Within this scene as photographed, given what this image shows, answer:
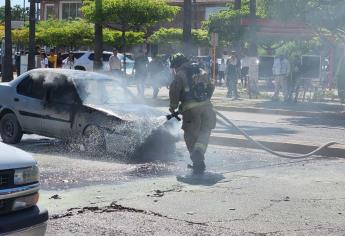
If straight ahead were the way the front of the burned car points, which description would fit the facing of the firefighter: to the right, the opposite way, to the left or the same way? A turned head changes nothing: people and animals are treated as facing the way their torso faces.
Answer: the opposite way

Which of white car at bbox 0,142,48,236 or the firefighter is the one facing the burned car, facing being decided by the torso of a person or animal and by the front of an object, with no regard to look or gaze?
the firefighter

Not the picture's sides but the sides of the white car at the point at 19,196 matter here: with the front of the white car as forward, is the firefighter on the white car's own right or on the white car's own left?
on the white car's own left

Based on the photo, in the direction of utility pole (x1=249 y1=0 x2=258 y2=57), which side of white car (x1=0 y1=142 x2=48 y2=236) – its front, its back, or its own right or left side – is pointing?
left

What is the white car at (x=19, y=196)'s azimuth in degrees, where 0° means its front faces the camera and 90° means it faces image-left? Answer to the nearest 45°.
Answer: approximately 315°

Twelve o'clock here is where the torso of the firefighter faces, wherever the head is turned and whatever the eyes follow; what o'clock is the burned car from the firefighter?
The burned car is roughly at 12 o'clock from the firefighter.

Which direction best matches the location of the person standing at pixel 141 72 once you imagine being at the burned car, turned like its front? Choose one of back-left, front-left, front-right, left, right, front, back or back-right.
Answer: back-left

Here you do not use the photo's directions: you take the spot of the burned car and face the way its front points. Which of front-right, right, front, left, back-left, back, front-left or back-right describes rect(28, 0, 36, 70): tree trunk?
back-left

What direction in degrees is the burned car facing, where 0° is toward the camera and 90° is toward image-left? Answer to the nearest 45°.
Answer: approximately 315°

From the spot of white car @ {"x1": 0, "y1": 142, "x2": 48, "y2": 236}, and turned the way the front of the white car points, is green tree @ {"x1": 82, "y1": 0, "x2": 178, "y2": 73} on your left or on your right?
on your left

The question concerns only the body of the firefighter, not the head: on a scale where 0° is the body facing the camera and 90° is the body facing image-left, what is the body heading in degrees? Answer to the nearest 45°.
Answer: approximately 135°

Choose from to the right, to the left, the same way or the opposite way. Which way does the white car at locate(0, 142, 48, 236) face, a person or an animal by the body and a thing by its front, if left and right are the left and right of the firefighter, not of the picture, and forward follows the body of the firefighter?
the opposite way
